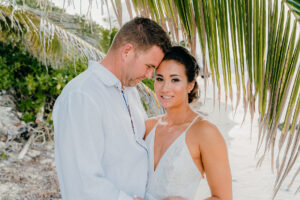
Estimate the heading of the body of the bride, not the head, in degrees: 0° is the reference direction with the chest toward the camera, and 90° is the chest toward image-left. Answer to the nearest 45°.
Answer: approximately 45°

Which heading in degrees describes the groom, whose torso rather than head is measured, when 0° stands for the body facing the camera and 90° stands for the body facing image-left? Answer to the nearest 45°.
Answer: approximately 315°

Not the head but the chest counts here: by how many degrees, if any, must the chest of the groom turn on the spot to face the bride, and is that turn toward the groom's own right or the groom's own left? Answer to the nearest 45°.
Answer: approximately 90° to the groom's own left
